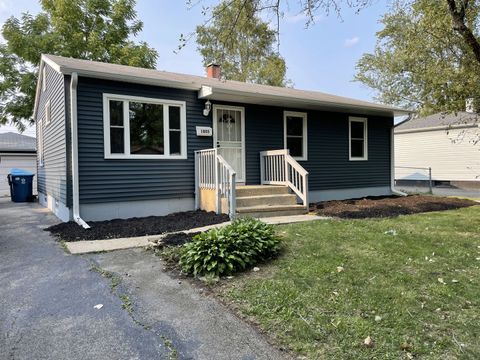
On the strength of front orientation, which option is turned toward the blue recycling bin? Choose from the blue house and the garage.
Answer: the garage

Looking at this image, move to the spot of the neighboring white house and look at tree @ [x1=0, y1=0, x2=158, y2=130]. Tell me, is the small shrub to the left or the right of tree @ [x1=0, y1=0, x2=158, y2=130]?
left

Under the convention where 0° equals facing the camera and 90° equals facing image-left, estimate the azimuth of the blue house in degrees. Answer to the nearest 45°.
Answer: approximately 315°

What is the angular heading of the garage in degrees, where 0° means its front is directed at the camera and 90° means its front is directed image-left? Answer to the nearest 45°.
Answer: approximately 0°

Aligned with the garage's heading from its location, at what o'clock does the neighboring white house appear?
The neighboring white house is roughly at 10 o'clock from the garage.

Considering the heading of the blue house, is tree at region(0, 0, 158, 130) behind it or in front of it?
behind
